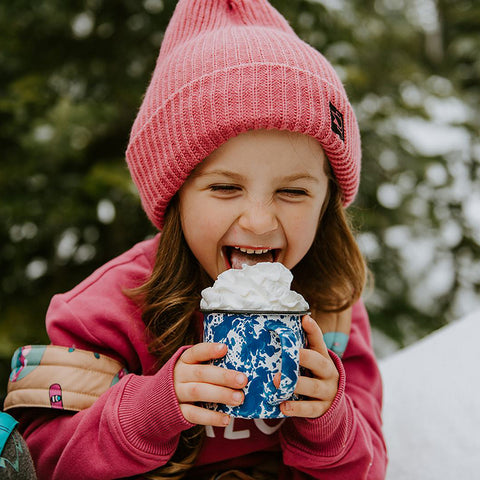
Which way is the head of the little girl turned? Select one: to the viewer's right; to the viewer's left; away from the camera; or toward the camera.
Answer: toward the camera

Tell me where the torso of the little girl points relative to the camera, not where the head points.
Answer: toward the camera
